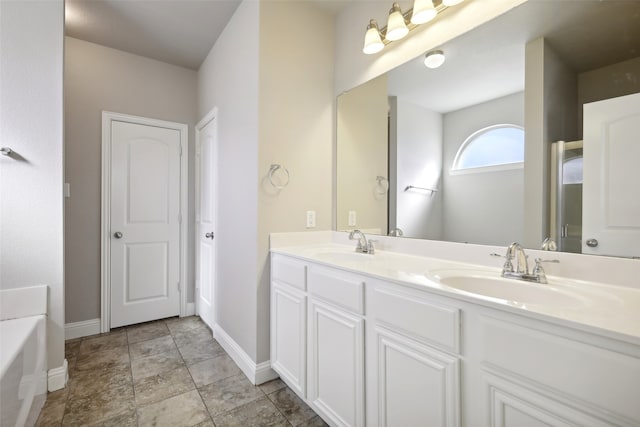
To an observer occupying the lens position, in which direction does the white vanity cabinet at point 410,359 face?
facing the viewer and to the left of the viewer

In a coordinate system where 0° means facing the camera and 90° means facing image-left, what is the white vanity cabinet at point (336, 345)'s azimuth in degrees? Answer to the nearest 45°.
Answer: approximately 45°

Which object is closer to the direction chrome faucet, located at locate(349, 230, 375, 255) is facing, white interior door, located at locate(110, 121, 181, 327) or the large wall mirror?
the white interior door

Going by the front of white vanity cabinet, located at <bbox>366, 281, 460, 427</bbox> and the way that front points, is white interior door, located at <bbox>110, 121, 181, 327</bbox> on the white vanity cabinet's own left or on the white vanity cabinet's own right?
on the white vanity cabinet's own right

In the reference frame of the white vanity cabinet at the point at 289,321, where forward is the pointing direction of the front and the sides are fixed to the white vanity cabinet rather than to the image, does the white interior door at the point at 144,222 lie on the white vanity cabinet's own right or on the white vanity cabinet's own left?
on the white vanity cabinet's own right

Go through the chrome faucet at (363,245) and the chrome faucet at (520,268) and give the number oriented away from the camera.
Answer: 0

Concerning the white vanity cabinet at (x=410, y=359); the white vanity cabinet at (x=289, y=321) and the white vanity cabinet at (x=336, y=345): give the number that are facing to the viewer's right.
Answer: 0
